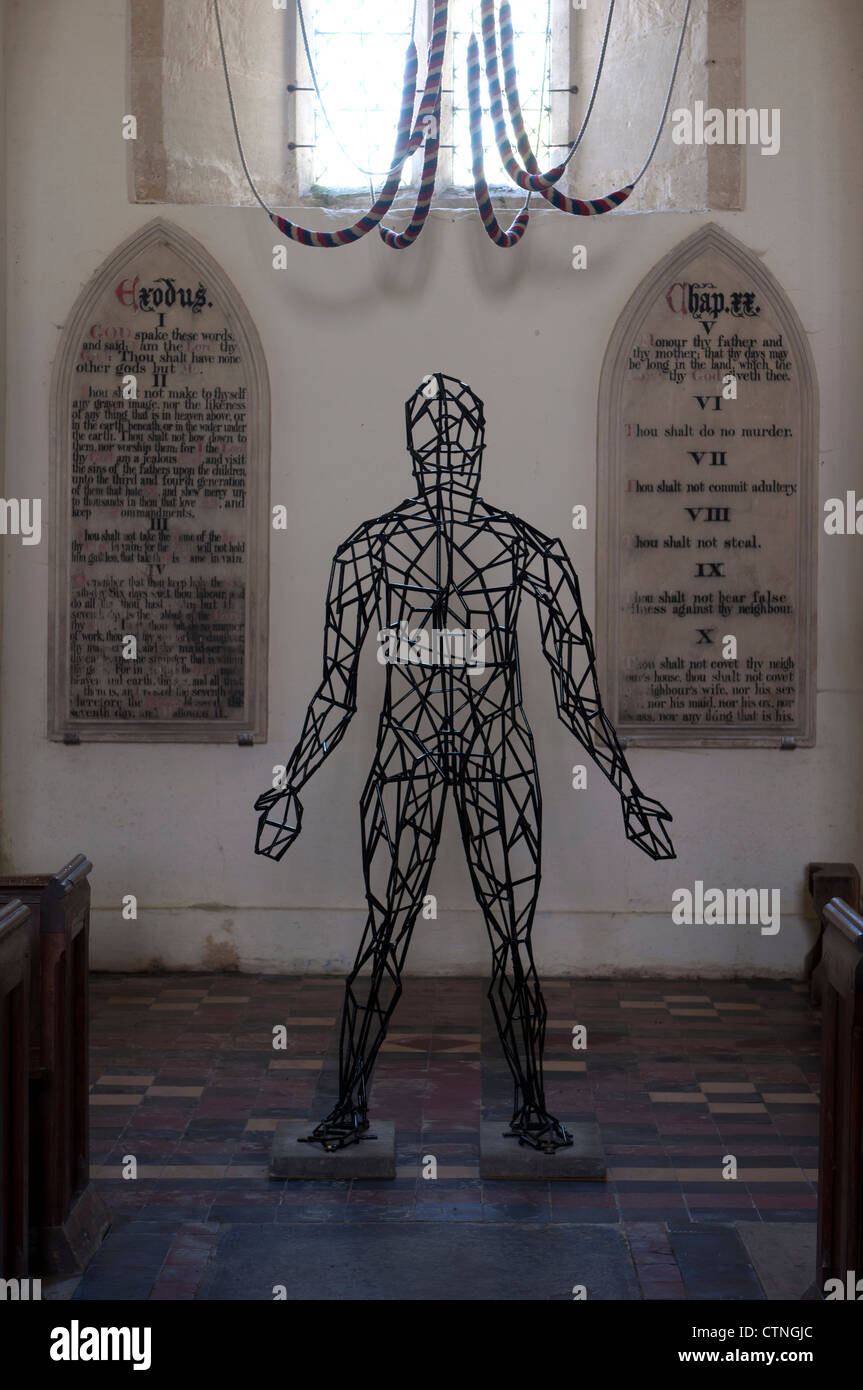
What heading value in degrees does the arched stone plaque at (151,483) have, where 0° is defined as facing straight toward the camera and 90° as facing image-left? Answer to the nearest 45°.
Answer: approximately 0°

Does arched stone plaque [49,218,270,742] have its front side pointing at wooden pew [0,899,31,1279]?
yes

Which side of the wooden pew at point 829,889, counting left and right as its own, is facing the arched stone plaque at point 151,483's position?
right

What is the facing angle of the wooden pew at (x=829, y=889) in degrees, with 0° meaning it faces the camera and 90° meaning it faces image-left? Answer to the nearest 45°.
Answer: approximately 0°

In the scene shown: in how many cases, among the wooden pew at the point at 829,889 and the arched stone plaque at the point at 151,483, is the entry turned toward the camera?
2

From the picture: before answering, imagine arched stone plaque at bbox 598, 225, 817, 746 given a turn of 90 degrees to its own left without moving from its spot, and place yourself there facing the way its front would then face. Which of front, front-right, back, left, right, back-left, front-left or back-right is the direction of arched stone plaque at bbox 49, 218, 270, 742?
back
